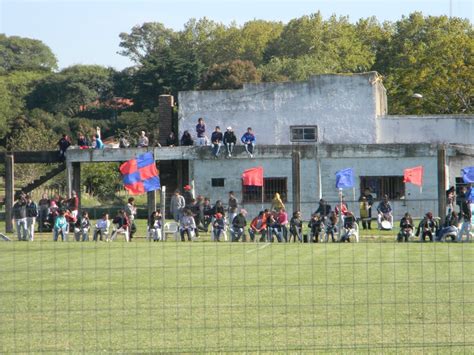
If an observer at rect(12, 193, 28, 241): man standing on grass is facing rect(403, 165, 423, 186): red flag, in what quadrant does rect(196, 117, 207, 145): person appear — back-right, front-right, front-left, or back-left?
front-left

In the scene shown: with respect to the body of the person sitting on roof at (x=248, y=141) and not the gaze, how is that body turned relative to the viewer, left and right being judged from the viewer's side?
facing the viewer

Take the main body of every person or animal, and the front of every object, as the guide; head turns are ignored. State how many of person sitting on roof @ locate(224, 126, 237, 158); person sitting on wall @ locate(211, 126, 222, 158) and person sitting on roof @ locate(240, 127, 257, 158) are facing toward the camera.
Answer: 3

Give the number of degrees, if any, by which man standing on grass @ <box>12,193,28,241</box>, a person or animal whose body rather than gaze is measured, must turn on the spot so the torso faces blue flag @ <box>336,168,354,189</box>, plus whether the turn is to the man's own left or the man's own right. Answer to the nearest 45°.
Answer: approximately 45° to the man's own left

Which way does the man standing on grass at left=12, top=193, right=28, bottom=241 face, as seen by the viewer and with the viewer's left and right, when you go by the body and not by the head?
facing the viewer and to the right of the viewer

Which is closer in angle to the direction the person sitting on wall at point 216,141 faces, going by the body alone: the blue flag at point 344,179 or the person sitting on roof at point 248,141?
the blue flag

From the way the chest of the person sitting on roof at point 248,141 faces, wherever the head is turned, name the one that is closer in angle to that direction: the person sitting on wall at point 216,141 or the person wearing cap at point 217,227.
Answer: the person wearing cap

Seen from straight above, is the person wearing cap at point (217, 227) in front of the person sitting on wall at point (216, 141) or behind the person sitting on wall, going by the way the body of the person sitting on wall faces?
in front

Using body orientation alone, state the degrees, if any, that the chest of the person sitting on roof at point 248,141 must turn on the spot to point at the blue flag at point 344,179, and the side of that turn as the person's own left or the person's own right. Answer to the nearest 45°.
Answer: approximately 45° to the person's own left

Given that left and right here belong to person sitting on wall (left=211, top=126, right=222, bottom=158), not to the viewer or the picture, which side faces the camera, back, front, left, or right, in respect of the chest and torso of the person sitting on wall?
front

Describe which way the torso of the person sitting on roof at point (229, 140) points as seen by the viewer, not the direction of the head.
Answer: toward the camera
